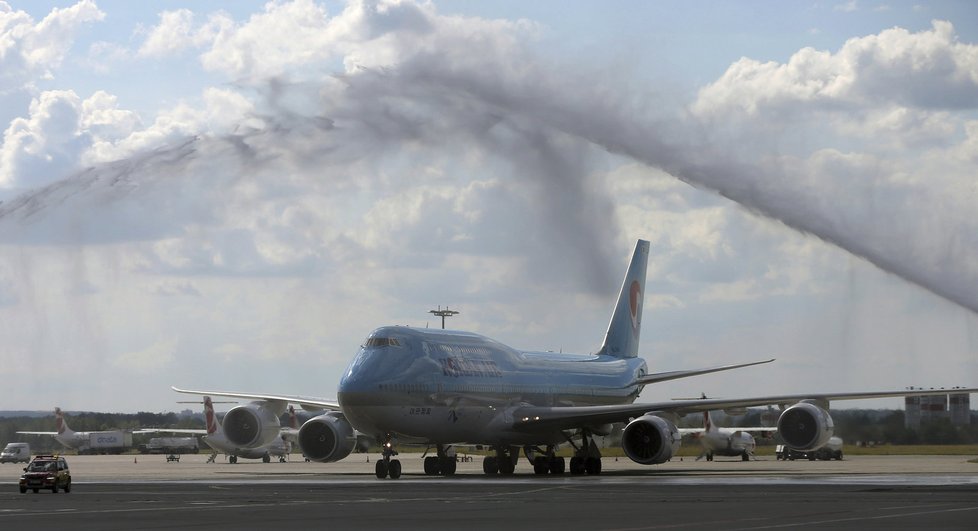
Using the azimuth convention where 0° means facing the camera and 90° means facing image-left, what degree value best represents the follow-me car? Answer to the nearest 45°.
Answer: approximately 45°
